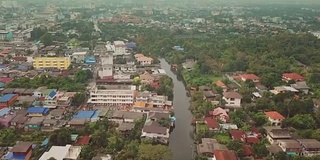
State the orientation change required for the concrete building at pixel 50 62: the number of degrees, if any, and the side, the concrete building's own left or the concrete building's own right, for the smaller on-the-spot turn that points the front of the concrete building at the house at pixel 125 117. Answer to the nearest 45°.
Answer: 0° — it already faces it

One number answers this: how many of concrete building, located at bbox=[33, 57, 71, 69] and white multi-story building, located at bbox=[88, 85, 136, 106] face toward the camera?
2

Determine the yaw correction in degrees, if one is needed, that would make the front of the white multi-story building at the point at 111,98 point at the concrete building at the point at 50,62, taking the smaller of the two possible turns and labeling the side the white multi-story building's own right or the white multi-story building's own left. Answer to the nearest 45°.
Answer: approximately 135° to the white multi-story building's own right

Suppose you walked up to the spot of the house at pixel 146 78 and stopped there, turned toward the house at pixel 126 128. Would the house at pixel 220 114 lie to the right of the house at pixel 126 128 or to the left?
left

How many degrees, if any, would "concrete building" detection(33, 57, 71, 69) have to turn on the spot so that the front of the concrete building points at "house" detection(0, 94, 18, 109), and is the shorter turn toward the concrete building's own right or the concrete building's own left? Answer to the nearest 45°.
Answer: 0° — it already faces it

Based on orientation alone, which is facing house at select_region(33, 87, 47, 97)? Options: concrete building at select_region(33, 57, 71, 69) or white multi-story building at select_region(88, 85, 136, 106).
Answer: the concrete building

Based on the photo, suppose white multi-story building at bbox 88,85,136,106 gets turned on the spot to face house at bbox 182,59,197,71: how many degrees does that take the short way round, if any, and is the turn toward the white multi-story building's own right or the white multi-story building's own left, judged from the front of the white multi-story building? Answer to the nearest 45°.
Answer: approximately 135° to the white multi-story building's own left

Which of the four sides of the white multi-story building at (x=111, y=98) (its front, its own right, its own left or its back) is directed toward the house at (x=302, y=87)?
left

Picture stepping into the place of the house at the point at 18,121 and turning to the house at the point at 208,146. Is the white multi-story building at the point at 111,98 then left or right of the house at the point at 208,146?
left

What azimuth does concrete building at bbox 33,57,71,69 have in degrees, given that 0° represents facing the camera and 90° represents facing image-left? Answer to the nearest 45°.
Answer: approximately 0°

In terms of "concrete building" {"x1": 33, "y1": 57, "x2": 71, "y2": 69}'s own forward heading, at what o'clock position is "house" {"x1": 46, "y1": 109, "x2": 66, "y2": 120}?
The house is roughly at 12 o'clock from the concrete building.

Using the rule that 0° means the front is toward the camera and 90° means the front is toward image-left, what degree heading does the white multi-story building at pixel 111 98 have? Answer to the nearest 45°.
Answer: approximately 0°

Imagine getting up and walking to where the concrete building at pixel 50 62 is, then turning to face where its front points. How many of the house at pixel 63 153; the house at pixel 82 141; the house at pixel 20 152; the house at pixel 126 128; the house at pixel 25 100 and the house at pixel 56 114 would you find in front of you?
6

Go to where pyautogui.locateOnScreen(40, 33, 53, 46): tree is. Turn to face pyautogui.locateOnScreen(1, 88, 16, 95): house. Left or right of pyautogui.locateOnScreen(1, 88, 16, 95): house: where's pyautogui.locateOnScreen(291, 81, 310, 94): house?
left

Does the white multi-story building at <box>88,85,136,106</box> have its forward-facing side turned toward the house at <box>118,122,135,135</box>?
yes

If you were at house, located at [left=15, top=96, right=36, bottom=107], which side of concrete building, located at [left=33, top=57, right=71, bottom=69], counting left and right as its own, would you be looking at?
front

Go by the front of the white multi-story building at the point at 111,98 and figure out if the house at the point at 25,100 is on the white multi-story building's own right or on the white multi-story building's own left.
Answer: on the white multi-story building's own right
